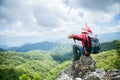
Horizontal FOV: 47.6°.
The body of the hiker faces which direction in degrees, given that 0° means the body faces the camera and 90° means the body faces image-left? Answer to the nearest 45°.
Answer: approximately 90°
